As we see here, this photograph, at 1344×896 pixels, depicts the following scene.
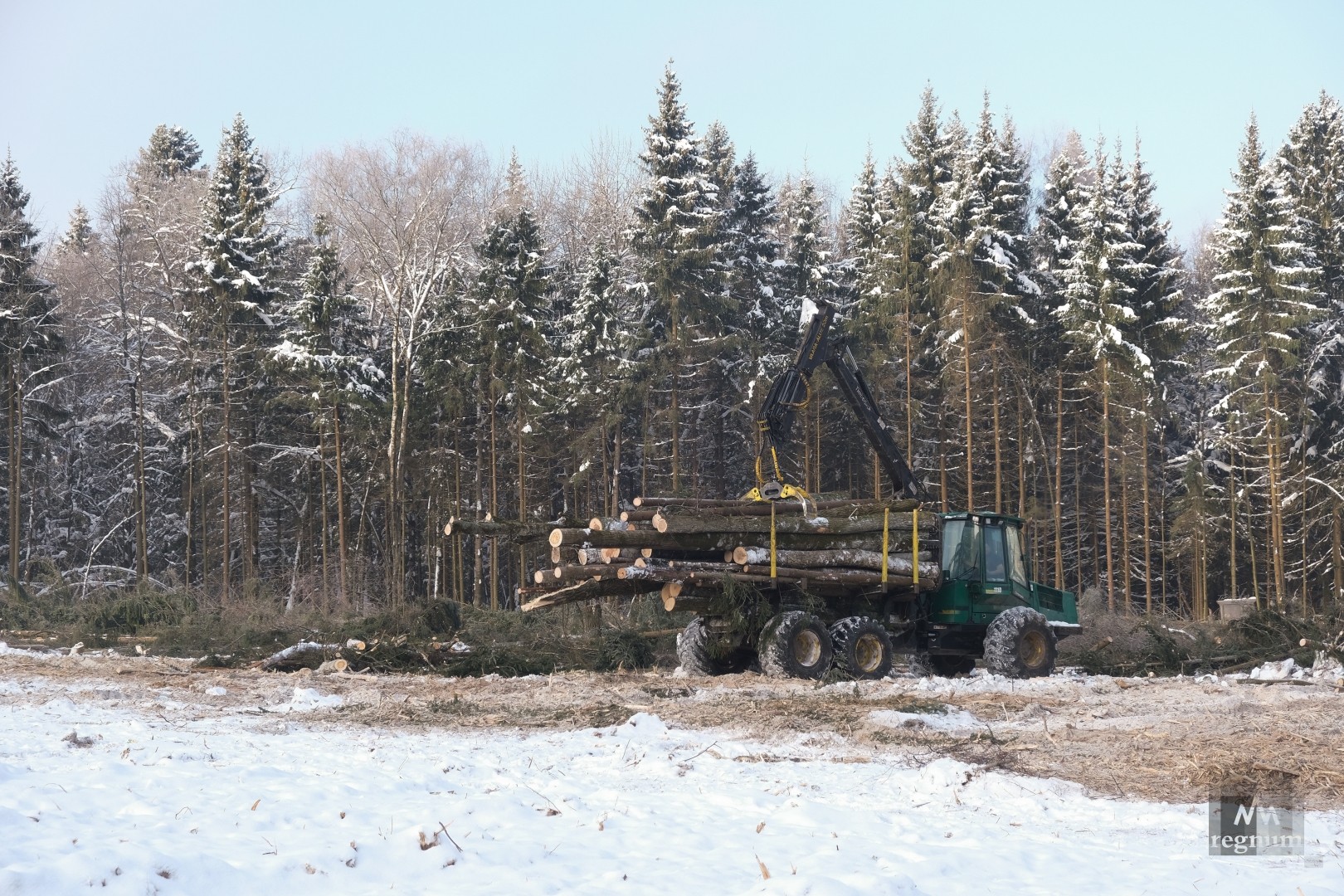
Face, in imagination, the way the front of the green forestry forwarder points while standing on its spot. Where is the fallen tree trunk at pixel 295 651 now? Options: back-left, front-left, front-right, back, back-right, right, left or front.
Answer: back-left

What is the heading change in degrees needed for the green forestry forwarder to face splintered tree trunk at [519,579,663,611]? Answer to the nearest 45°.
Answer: approximately 180°

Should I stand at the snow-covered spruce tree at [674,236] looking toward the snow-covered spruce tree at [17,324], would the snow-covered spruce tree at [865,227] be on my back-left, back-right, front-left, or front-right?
back-right

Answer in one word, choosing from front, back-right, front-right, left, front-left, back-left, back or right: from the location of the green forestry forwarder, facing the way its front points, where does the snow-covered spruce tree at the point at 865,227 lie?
front-left

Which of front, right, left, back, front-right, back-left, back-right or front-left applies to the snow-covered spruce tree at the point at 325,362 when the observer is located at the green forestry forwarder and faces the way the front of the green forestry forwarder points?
left

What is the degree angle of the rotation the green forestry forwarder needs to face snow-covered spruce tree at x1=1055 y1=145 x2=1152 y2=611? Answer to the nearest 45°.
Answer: approximately 45° to its left

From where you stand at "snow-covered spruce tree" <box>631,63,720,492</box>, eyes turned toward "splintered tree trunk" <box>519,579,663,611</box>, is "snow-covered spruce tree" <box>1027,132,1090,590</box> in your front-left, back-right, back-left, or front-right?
back-left

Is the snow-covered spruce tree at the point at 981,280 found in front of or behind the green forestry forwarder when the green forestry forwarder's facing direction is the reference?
in front

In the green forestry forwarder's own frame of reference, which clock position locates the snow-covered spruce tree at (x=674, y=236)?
The snow-covered spruce tree is roughly at 10 o'clock from the green forestry forwarder.

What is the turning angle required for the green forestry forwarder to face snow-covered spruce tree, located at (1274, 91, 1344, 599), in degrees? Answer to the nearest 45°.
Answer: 0° — it already faces it

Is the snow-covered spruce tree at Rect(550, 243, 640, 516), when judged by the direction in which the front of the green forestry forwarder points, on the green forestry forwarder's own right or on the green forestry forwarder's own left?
on the green forestry forwarder's own left

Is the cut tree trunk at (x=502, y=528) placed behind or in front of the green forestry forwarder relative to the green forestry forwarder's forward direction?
behind

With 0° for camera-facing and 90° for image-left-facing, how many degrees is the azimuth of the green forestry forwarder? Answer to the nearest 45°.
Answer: approximately 225°

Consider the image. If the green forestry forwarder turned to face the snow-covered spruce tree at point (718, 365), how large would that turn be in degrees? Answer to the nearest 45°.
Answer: approximately 45° to its left
